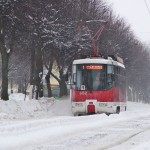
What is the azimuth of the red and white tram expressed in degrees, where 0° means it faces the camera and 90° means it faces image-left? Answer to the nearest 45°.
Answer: approximately 0°
